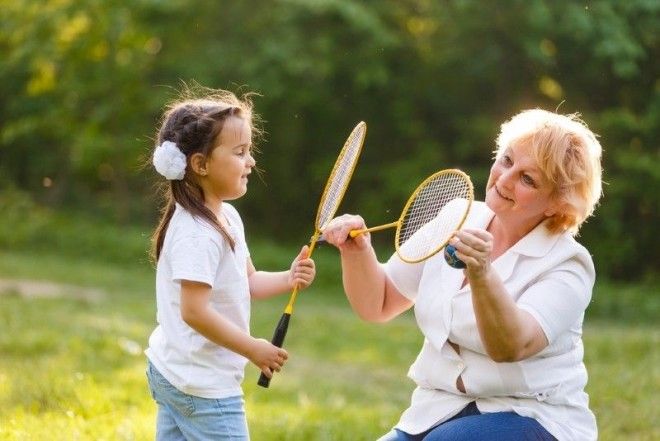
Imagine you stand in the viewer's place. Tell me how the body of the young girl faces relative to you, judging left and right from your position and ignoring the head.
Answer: facing to the right of the viewer

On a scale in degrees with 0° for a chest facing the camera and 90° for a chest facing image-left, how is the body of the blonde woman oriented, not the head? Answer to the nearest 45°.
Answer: approximately 45°

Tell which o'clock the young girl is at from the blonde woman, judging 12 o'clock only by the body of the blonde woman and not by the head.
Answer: The young girl is roughly at 1 o'clock from the blonde woman.

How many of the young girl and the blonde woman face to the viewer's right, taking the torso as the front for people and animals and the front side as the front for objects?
1

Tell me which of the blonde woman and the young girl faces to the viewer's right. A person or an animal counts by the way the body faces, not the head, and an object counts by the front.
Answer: the young girl

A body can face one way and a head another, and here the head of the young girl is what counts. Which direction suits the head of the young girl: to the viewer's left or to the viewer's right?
to the viewer's right

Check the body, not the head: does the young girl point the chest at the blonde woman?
yes
